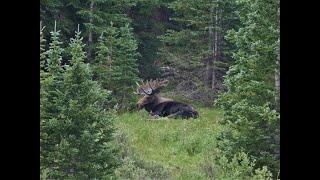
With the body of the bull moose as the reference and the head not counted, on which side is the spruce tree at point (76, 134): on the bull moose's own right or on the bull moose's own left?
on the bull moose's own left

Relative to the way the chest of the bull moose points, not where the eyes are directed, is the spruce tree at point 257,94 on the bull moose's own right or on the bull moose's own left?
on the bull moose's own left

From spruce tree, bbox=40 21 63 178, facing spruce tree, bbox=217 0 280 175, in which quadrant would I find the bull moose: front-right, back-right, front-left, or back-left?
front-left

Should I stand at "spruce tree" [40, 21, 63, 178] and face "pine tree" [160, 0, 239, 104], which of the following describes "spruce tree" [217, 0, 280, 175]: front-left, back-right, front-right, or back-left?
front-right

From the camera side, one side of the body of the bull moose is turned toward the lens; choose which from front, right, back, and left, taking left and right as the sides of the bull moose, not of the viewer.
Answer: left

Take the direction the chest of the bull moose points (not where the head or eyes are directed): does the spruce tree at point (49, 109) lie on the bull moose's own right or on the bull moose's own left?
on the bull moose's own left
